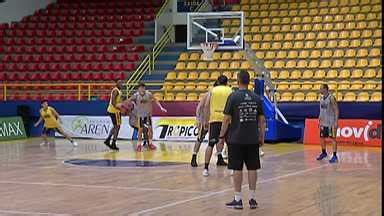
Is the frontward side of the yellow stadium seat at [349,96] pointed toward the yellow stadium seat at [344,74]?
no

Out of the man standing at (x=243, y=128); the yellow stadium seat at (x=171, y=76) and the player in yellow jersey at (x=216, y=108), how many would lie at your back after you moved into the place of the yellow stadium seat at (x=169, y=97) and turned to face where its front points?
1

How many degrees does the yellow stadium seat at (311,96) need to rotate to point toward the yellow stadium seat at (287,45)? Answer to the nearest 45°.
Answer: approximately 180°

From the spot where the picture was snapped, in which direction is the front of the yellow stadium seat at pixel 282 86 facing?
facing the viewer

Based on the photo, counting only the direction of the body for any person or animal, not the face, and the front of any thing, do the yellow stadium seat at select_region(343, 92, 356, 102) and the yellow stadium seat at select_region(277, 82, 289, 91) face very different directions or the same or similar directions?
same or similar directions

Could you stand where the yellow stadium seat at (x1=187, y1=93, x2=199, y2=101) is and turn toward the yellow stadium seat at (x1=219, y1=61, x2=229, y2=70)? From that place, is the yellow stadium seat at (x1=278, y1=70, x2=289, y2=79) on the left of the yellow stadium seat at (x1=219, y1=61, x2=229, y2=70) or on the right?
right

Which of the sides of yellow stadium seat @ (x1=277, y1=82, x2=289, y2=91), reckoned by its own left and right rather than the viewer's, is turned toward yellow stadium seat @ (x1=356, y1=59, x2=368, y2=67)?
left

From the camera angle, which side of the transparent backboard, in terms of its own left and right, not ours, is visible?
front

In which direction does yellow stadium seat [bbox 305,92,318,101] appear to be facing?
toward the camera

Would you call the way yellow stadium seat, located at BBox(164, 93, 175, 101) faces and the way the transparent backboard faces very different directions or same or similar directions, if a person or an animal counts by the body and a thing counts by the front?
same or similar directions

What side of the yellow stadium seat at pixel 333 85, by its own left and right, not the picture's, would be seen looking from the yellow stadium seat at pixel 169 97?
right

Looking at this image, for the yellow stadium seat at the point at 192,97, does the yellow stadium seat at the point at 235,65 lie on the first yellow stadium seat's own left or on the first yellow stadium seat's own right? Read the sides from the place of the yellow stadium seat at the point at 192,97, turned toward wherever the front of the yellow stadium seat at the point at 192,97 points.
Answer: on the first yellow stadium seat's own left

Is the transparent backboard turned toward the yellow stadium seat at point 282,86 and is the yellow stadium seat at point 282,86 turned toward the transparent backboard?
no

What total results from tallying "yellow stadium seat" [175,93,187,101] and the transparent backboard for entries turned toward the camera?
2

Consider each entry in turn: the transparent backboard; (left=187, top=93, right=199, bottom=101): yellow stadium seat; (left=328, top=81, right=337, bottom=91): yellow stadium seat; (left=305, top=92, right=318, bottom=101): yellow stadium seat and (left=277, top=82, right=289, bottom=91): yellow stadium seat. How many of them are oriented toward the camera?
5

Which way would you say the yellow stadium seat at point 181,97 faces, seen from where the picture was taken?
facing the viewer
